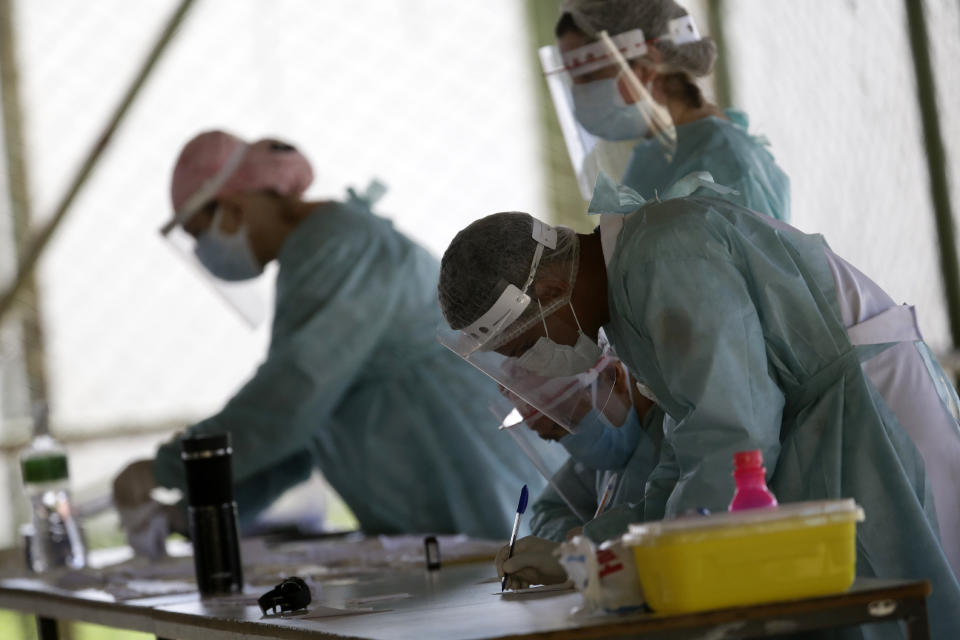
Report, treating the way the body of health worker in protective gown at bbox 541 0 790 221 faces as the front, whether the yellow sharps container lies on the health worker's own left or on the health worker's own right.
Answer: on the health worker's own left

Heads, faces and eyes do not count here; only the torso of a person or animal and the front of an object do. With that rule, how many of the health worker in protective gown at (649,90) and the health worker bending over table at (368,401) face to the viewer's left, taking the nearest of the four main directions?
2

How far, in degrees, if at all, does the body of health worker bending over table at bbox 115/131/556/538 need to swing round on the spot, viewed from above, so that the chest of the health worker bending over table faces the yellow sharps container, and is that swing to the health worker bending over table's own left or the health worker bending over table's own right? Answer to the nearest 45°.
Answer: approximately 90° to the health worker bending over table's own left

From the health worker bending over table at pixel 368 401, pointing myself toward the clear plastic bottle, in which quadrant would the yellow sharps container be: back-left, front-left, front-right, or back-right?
back-left

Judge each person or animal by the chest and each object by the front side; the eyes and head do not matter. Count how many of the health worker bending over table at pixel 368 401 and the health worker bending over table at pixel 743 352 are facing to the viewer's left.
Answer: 2

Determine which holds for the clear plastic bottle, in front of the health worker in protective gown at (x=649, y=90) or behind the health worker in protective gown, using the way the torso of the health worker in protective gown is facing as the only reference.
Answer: in front

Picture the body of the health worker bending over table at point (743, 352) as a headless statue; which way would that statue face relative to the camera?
to the viewer's left

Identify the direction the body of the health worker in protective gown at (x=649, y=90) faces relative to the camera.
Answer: to the viewer's left

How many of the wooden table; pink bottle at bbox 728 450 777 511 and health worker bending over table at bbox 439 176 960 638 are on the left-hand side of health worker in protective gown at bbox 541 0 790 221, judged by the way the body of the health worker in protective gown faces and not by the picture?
3

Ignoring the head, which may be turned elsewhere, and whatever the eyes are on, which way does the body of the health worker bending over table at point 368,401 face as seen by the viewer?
to the viewer's left

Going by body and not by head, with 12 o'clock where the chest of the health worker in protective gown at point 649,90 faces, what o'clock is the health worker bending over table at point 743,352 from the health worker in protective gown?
The health worker bending over table is roughly at 9 o'clock from the health worker in protective gown.
